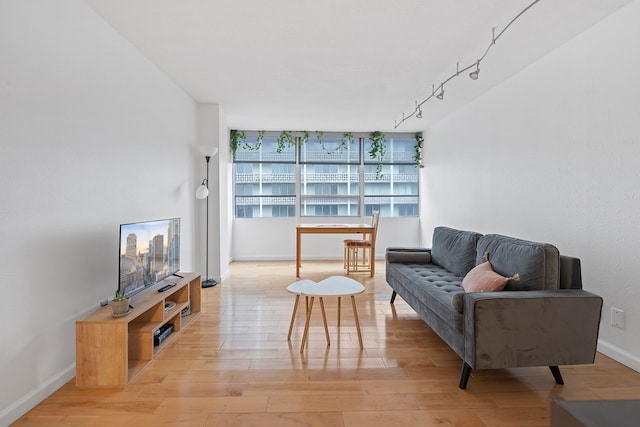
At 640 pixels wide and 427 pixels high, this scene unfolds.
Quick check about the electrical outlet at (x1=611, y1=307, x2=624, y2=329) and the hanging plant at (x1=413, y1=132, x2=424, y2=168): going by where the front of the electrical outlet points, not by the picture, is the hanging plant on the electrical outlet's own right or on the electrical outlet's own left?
on the electrical outlet's own right

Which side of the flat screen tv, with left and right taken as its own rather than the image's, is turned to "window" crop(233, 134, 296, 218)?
left

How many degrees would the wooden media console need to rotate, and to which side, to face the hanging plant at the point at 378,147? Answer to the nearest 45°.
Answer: approximately 90° to its left

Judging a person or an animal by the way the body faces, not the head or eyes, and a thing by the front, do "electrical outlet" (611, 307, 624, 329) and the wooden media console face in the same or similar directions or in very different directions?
very different directions

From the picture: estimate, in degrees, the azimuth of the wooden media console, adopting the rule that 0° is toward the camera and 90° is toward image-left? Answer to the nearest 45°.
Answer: approximately 315°

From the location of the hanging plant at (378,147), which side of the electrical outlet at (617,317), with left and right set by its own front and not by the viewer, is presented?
right

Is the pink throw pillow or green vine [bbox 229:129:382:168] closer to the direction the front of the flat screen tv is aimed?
the pink throw pillow

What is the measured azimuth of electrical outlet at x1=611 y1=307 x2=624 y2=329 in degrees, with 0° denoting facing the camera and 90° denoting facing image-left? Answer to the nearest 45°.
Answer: approximately 45°
